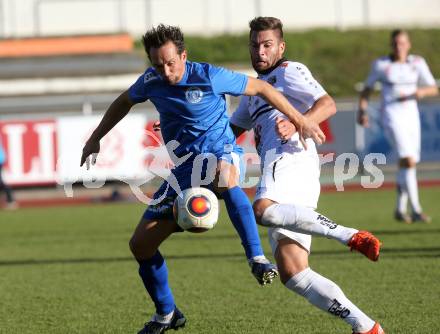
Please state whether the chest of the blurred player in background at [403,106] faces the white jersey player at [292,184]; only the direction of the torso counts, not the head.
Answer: yes

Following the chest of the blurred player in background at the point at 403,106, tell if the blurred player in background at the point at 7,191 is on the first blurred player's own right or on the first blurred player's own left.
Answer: on the first blurred player's own right

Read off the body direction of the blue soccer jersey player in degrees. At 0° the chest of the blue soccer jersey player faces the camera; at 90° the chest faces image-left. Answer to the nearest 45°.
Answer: approximately 0°

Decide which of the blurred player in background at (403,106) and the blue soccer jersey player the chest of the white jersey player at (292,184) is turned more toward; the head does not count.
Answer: the blue soccer jersey player

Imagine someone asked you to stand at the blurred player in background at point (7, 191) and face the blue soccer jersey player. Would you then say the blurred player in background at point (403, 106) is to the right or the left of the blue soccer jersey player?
left

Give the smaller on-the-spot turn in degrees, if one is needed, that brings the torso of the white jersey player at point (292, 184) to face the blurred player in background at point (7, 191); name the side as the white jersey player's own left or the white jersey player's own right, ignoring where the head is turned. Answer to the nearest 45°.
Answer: approximately 90° to the white jersey player's own right

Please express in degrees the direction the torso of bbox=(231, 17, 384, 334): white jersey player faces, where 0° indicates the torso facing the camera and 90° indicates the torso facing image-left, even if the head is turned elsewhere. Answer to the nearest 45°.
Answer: approximately 45°

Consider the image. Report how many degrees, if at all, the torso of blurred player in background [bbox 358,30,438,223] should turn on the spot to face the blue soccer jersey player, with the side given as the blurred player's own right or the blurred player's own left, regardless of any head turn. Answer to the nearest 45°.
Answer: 0° — they already face them

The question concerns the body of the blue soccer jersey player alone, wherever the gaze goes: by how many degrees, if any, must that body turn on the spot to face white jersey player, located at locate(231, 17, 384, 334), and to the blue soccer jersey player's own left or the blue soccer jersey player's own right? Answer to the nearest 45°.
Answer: approximately 45° to the blue soccer jersey player's own left

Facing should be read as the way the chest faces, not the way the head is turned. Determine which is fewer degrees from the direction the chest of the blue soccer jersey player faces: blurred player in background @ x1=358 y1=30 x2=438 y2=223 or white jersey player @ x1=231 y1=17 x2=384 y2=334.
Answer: the white jersey player

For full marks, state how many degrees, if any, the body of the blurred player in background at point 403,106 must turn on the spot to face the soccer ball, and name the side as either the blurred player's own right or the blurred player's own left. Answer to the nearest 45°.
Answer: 0° — they already face it
